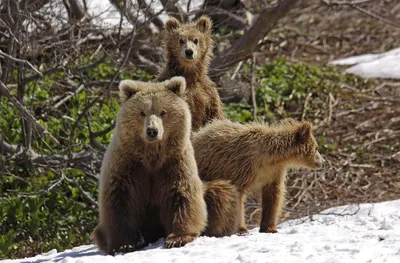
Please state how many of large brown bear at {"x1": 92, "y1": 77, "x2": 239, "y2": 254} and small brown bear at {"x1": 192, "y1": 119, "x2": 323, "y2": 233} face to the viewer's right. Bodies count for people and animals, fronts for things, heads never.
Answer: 1

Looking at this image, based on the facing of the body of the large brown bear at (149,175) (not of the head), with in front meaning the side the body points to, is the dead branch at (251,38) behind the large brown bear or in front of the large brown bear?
behind

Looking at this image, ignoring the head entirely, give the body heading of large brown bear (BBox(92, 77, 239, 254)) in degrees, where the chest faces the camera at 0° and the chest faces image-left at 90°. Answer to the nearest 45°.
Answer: approximately 0°

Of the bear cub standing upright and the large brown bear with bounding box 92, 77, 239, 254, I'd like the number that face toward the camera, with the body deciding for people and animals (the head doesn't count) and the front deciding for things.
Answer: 2

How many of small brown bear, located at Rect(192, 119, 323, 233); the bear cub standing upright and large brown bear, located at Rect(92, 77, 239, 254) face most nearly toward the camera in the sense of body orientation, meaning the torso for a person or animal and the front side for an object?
2

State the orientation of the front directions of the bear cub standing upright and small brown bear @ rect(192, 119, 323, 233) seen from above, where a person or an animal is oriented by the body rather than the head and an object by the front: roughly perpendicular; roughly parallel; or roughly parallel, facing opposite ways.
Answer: roughly perpendicular

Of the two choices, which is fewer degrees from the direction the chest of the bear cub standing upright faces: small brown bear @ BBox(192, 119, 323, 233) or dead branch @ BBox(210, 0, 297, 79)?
the small brown bear

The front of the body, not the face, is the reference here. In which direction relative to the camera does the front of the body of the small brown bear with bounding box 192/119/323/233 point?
to the viewer's right

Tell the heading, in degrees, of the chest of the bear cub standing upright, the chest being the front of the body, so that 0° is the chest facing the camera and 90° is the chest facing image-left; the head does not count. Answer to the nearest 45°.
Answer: approximately 0°

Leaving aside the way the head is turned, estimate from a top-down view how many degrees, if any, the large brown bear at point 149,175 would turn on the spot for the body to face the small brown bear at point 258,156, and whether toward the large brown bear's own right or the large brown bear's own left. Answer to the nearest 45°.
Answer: approximately 135° to the large brown bear's own left

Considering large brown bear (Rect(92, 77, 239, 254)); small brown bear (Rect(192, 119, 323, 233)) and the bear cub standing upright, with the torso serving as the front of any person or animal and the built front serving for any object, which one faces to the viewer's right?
small brown bear (Rect(192, 119, 323, 233))

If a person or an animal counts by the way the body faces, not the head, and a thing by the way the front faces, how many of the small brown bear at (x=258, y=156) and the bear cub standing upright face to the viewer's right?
1

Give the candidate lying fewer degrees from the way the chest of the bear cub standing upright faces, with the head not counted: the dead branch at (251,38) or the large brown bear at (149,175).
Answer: the large brown bear

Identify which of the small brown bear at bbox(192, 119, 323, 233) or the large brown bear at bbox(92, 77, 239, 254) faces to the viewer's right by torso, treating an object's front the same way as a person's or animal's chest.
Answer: the small brown bear at bbox(192, 119, 323, 233)
